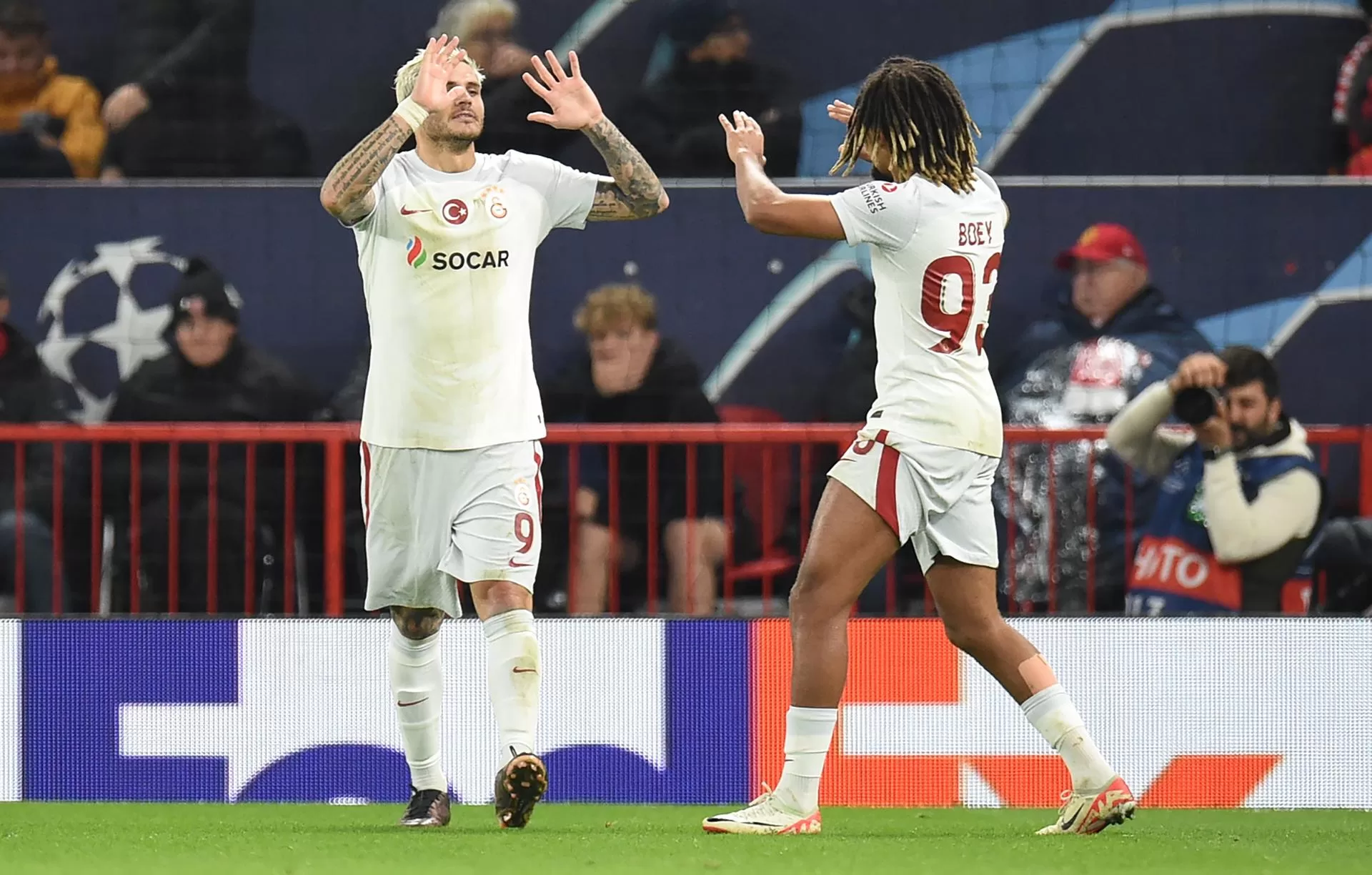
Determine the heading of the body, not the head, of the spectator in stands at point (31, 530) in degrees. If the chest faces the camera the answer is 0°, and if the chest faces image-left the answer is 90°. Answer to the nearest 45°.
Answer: approximately 0°

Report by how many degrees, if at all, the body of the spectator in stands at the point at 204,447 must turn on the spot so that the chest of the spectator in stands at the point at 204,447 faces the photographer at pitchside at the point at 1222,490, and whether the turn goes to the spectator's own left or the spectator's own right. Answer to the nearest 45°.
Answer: approximately 45° to the spectator's own left

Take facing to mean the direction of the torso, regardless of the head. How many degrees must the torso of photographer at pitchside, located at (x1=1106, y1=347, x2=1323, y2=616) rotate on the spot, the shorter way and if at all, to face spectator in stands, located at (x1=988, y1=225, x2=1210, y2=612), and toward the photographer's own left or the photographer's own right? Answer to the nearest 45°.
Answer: approximately 90° to the photographer's own right

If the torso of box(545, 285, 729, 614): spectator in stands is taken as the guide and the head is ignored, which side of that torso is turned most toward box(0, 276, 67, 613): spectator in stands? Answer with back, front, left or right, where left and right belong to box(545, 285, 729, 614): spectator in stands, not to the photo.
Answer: right
